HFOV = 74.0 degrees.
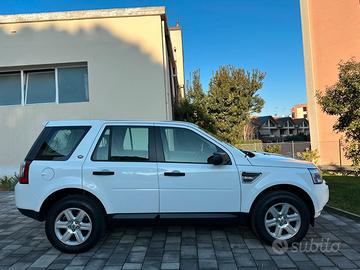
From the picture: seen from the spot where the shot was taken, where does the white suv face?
facing to the right of the viewer

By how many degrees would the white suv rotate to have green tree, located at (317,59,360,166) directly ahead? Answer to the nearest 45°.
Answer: approximately 45° to its left

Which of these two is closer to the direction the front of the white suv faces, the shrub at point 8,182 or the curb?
the curb

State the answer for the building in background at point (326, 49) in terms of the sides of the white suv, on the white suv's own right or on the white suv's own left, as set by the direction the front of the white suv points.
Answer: on the white suv's own left

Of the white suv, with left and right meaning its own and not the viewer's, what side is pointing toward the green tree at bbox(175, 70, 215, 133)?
left

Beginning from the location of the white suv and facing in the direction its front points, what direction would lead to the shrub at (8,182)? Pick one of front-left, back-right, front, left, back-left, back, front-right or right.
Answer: back-left
